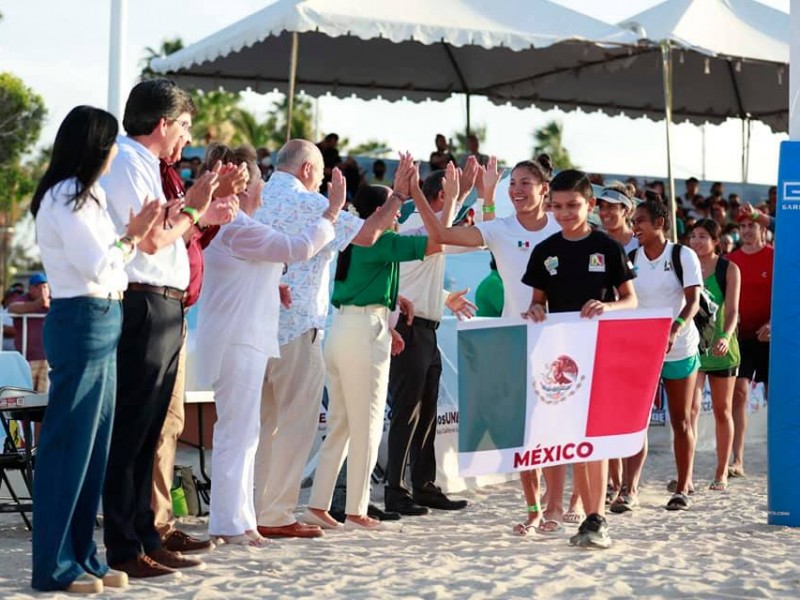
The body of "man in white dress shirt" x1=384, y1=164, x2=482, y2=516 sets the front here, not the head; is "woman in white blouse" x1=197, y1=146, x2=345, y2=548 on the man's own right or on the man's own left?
on the man's own right

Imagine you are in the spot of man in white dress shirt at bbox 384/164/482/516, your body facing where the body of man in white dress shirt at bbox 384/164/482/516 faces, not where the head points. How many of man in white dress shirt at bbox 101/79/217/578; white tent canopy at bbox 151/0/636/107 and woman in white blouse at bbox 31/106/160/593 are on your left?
1

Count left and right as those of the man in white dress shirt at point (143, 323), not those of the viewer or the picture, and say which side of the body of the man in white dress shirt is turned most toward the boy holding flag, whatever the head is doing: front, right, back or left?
front

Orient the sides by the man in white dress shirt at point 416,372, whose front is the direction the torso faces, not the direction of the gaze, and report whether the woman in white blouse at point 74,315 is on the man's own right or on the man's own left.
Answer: on the man's own right

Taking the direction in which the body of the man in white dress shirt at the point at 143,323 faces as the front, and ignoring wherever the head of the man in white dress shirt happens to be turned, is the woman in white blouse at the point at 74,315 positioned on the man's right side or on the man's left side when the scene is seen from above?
on the man's right side

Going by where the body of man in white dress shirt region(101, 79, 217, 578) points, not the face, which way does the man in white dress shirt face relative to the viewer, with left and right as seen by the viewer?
facing to the right of the viewer

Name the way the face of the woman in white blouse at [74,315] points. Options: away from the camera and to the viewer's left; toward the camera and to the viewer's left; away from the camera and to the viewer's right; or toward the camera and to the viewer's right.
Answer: away from the camera and to the viewer's right

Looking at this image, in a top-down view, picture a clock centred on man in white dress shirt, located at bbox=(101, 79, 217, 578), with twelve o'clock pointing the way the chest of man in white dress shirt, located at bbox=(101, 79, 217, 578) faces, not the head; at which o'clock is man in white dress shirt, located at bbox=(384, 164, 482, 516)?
man in white dress shirt, located at bbox=(384, 164, 482, 516) is roughly at 10 o'clock from man in white dress shirt, located at bbox=(101, 79, 217, 578).

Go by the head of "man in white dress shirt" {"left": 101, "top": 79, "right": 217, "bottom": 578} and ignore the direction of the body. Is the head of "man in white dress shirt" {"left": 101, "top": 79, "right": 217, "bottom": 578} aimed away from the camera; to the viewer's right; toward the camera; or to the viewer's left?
to the viewer's right

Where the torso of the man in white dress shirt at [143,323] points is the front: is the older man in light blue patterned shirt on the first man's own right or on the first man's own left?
on the first man's own left

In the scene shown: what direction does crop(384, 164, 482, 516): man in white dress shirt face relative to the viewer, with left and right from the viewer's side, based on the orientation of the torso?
facing to the right of the viewer

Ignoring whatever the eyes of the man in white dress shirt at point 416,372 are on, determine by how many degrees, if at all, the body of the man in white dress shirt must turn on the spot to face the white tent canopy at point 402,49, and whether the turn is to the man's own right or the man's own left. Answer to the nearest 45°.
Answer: approximately 90° to the man's own left
